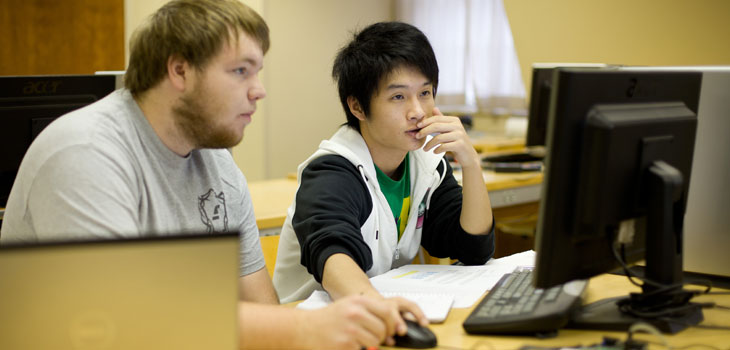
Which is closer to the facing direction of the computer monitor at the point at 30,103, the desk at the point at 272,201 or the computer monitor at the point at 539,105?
the desk

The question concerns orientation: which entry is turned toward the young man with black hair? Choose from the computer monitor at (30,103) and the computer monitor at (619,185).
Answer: the computer monitor at (619,185)

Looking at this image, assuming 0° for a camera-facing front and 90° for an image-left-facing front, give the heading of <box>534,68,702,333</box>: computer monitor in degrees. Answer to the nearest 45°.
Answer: approximately 135°

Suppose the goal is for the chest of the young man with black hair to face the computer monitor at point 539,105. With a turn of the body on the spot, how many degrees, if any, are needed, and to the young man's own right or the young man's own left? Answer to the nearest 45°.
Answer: approximately 90° to the young man's own left

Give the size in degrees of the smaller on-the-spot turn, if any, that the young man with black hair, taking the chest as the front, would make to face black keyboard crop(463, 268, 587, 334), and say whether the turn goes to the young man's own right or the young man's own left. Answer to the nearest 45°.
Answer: approximately 45° to the young man's own right

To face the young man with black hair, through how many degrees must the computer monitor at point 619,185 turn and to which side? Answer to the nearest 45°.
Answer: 0° — it already faces them

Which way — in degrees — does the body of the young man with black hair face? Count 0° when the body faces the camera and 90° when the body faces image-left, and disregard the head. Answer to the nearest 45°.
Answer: approximately 315°

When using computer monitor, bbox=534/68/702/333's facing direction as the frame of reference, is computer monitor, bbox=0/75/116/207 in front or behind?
in front

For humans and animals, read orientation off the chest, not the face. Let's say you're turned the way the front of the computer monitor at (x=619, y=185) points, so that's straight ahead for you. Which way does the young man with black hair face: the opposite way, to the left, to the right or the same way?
the opposite way

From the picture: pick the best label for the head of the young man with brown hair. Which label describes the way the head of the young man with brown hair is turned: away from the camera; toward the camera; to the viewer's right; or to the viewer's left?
to the viewer's right
